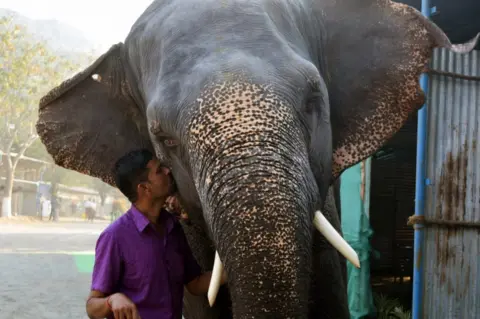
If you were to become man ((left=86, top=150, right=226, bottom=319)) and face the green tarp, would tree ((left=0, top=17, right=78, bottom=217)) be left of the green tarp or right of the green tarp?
left

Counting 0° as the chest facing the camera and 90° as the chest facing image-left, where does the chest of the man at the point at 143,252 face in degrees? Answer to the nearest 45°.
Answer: approximately 315°

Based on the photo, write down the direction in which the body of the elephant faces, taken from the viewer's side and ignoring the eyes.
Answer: toward the camera

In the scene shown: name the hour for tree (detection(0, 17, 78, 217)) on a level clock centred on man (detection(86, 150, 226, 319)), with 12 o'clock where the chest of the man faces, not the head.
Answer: The tree is roughly at 7 o'clock from the man.

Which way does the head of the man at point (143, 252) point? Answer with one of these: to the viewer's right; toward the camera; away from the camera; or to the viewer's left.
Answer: to the viewer's right

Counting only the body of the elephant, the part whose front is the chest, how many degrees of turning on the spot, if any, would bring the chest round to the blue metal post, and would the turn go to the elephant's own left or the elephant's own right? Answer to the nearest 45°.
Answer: approximately 135° to the elephant's own left

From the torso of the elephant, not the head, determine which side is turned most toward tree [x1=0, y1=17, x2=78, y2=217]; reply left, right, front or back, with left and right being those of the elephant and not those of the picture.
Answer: back
